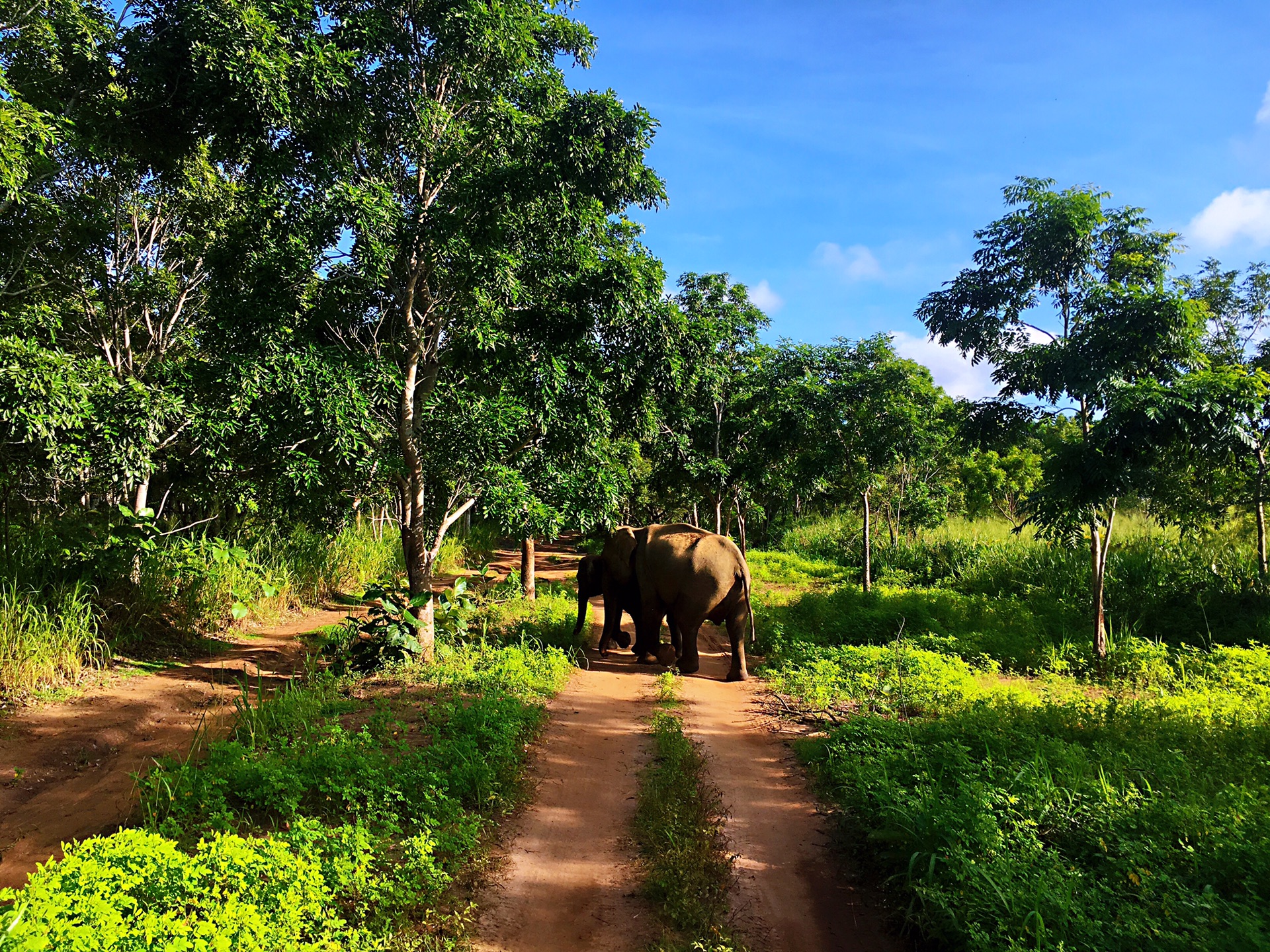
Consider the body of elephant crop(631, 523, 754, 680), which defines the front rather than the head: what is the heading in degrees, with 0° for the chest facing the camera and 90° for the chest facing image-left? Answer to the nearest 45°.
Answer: approximately 135°

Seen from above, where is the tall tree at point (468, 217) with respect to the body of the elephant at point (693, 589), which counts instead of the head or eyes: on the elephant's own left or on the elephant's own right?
on the elephant's own left

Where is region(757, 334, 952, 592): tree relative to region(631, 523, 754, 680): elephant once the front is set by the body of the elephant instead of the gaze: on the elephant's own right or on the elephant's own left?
on the elephant's own right

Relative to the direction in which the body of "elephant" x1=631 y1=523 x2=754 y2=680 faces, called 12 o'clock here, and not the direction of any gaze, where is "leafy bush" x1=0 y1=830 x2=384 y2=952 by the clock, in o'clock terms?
The leafy bush is roughly at 8 o'clock from the elephant.

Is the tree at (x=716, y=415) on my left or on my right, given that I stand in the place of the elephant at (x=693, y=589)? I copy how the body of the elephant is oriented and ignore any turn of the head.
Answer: on my right

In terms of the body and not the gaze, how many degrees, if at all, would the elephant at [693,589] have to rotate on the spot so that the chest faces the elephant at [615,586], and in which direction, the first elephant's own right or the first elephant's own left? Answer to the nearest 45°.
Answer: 0° — it already faces it
